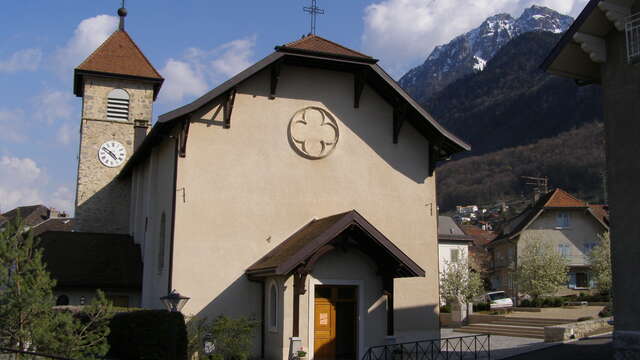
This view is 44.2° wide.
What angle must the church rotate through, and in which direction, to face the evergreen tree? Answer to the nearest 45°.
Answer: approximately 90° to its right

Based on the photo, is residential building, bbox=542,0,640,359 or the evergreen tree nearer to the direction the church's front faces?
the residential building

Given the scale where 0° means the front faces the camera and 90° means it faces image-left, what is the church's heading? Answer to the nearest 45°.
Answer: approximately 315°

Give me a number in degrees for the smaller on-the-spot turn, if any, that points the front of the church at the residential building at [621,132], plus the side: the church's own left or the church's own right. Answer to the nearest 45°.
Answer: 0° — it already faces it
